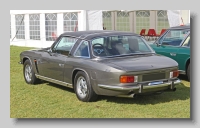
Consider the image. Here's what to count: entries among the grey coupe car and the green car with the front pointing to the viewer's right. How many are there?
0

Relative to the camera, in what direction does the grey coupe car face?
facing away from the viewer and to the left of the viewer

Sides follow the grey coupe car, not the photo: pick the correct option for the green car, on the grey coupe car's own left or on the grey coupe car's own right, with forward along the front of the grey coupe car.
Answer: on the grey coupe car's own right
